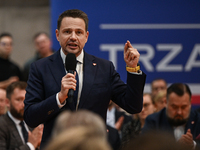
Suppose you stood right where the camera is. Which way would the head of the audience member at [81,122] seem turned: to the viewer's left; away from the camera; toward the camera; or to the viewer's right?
away from the camera

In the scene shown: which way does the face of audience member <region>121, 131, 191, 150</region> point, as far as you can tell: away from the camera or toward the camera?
away from the camera

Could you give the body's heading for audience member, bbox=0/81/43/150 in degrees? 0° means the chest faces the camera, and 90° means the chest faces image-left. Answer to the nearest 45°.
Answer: approximately 315°

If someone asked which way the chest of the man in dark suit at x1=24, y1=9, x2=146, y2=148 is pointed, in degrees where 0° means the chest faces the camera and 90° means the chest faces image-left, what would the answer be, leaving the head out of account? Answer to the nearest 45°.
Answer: approximately 0°
